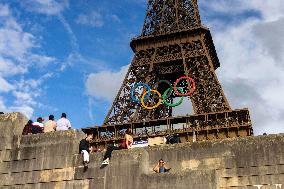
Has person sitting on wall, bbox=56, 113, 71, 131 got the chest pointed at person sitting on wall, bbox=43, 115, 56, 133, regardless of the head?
no

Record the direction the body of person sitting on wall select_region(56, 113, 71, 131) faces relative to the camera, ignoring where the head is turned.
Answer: away from the camera

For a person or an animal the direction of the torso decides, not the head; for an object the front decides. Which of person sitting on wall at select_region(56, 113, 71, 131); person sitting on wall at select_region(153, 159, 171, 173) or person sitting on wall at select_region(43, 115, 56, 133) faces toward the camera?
person sitting on wall at select_region(153, 159, 171, 173)

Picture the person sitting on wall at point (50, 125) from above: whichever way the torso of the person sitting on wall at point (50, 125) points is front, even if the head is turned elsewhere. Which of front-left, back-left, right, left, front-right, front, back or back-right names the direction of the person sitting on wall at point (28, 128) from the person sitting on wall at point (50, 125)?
back-left

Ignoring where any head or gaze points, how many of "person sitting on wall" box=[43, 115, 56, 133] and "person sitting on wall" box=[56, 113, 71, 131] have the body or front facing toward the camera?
0

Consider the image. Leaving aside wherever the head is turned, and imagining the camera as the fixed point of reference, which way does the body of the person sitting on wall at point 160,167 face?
toward the camera

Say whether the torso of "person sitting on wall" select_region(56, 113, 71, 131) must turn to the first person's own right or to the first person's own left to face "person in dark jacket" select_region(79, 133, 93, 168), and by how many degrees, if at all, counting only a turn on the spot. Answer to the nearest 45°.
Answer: approximately 180°

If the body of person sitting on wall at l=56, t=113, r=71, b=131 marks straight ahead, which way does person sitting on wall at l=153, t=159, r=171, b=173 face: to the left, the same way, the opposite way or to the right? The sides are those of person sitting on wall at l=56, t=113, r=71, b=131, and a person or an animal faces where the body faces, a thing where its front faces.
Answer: the opposite way

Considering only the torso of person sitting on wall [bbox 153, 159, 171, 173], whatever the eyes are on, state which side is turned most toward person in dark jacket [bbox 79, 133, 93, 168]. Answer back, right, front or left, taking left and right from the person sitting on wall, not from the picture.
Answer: right

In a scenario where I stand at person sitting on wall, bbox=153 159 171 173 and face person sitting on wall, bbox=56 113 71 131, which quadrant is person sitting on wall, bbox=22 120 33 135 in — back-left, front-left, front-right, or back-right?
front-left

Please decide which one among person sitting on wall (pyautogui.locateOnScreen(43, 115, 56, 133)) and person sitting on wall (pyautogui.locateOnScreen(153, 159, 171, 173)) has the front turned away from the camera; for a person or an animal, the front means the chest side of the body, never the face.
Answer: person sitting on wall (pyautogui.locateOnScreen(43, 115, 56, 133))
